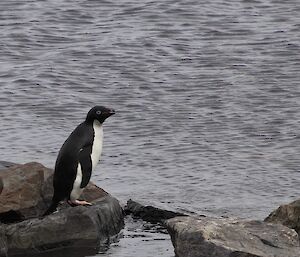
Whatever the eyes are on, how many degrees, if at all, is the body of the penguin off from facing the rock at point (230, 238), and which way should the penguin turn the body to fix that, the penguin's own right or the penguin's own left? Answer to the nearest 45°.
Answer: approximately 45° to the penguin's own right

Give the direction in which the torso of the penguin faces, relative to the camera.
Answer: to the viewer's right

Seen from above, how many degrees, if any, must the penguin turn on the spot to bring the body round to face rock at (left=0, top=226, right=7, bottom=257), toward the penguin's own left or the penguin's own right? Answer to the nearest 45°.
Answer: approximately 135° to the penguin's own right

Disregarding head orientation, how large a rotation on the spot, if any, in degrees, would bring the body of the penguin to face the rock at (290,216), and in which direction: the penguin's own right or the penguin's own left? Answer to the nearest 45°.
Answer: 0° — it already faces it

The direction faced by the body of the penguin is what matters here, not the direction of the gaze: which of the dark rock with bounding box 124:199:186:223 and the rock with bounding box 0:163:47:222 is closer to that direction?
the dark rock
